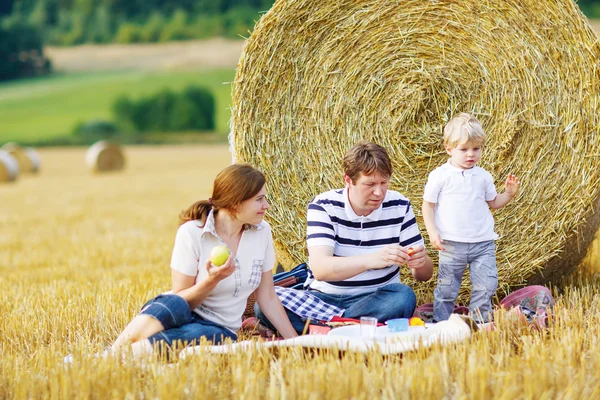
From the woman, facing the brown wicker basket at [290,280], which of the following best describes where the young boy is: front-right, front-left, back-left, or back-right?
front-right

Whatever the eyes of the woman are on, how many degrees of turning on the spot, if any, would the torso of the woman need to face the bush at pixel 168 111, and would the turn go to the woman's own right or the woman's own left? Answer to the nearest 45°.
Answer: approximately 135° to the woman's own left

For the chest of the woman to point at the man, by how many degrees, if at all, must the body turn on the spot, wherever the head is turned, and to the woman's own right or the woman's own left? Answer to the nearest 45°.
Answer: approximately 45° to the woman's own left

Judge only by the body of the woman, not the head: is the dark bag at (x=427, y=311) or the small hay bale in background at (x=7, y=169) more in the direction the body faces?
the dark bag

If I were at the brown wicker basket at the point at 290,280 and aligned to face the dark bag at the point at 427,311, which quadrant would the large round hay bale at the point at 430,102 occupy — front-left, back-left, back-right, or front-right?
front-left

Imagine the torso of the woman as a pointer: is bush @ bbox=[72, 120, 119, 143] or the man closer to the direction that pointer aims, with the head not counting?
the man

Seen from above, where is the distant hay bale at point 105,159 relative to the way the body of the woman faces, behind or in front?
behind

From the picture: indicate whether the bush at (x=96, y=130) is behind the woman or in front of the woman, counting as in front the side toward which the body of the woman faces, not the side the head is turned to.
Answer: behind

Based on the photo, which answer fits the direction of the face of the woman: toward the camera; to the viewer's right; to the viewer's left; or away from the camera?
to the viewer's right

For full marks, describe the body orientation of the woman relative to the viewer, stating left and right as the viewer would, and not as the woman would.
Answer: facing the viewer and to the right of the viewer

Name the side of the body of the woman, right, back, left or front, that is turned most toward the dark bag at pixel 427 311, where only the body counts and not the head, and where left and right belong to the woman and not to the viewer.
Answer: left

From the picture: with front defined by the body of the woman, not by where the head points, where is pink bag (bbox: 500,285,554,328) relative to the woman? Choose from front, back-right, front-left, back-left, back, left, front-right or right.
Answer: front-left

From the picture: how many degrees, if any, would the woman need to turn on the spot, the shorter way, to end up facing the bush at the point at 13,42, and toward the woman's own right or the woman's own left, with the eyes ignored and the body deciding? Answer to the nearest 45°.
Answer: approximately 135° to the woman's own left

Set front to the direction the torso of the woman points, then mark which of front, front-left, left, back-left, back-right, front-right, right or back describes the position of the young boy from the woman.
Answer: front-left
